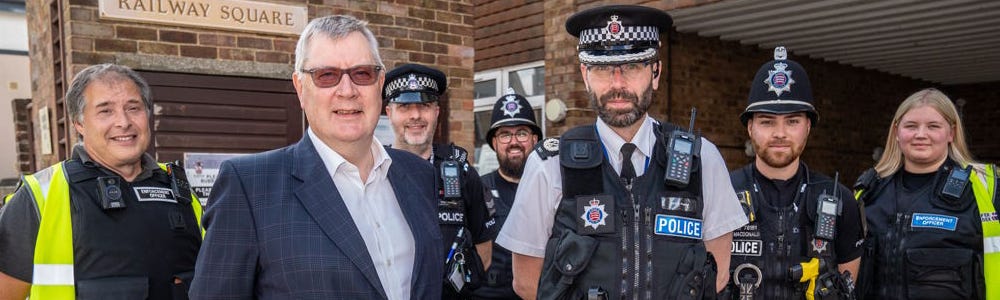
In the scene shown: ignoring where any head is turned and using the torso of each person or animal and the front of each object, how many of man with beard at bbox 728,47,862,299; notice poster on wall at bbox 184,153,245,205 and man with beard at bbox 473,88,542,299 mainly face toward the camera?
3

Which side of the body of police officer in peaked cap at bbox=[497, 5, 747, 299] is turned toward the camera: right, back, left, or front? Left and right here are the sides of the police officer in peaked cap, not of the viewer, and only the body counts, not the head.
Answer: front

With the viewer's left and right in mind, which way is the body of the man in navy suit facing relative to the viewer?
facing the viewer and to the right of the viewer

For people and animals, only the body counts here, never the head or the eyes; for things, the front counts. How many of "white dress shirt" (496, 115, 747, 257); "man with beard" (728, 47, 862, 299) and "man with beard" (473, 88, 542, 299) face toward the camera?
3

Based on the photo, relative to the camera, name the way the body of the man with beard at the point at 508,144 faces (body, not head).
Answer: toward the camera

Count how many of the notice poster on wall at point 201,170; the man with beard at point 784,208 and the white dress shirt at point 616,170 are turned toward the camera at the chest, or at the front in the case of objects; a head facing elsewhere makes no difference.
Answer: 3

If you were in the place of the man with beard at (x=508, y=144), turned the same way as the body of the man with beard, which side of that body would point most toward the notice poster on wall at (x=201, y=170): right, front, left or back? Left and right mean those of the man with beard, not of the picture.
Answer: right

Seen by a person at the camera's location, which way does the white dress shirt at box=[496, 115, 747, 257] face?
facing the viewer

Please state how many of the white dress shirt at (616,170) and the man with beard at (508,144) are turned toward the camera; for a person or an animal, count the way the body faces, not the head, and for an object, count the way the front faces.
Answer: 2

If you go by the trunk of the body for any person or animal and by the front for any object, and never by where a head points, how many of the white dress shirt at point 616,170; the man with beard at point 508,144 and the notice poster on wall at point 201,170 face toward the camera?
3

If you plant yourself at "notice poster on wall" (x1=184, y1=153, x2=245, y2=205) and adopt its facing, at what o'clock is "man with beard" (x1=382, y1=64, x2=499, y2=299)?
The man with beard is roughly at 11 o'clock from the notice poster on wall.
